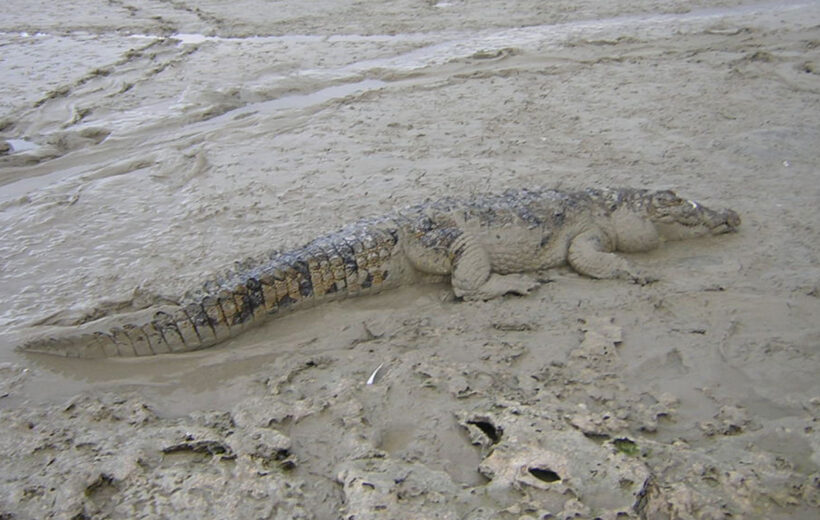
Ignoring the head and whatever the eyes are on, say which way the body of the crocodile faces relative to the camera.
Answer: to the viewer's right
